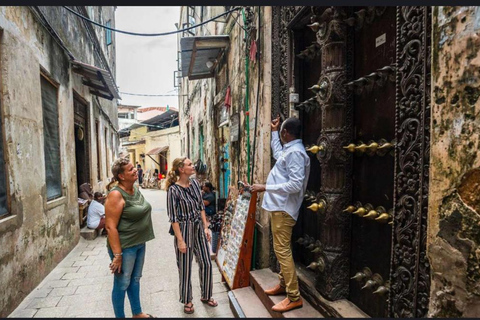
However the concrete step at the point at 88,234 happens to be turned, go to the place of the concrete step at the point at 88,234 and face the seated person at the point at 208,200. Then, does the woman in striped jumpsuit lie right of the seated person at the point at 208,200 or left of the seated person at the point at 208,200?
right

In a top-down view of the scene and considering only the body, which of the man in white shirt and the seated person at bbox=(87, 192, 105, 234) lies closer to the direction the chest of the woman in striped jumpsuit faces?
the man in white shirt

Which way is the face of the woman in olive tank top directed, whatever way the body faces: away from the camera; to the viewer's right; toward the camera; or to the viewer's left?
to the viewer's right

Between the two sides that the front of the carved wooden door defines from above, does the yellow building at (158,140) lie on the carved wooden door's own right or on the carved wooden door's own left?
on the carved wooden door's own right

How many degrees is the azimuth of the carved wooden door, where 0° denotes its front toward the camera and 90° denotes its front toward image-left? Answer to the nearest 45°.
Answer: approximately 45°

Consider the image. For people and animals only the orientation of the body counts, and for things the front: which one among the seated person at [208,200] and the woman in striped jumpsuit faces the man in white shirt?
the woman in striped jumpsuit
